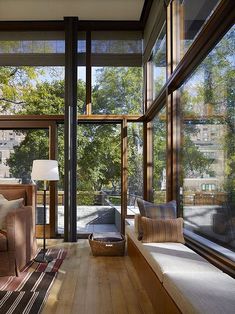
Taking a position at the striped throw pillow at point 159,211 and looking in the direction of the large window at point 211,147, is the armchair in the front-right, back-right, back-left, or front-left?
back-right

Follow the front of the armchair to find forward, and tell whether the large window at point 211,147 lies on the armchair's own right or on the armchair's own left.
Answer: on the armchair's own left

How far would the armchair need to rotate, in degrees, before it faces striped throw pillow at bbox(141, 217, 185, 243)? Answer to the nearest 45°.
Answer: approximately 90° to its left

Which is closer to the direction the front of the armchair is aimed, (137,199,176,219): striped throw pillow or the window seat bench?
the window seat bench

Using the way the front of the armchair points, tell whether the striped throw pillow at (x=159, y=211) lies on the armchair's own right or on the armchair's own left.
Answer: on the armchair's own left
